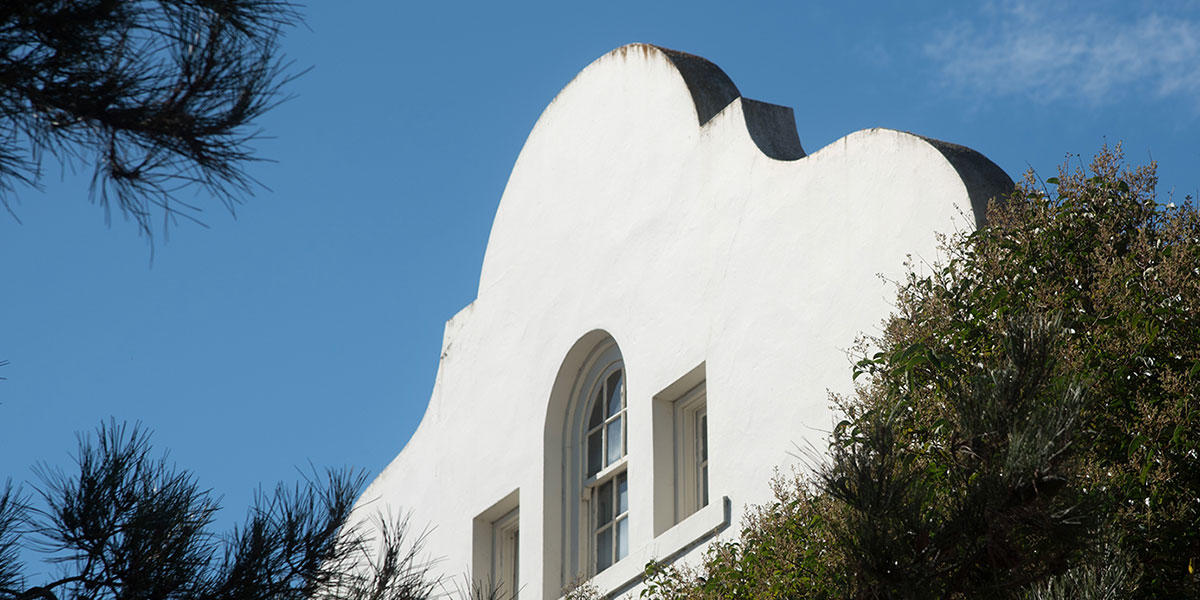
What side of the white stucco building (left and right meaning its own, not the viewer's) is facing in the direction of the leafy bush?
left
